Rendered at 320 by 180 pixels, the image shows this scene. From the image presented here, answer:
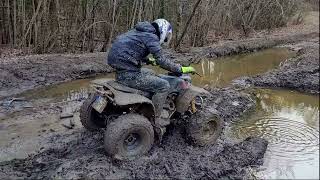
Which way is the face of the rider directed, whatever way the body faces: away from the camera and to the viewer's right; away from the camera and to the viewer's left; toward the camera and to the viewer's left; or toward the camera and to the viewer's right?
away from the camera and to the viewer's right

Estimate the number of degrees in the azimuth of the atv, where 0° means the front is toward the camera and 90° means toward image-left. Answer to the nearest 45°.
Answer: approximately 225°
